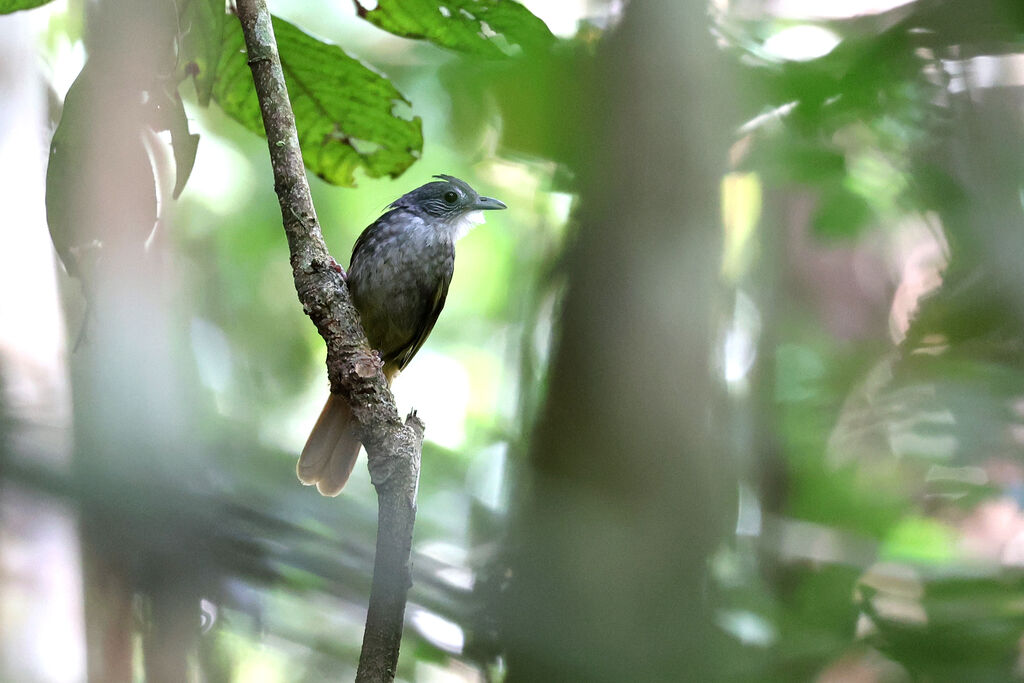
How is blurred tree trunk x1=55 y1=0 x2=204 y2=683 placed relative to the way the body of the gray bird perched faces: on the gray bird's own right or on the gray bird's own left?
on the gray bird's own right

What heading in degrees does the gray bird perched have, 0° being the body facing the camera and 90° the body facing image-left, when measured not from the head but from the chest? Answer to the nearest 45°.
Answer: approximately 315°

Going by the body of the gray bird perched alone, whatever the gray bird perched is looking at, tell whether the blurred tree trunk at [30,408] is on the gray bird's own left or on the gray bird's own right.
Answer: on the gray bird's own right

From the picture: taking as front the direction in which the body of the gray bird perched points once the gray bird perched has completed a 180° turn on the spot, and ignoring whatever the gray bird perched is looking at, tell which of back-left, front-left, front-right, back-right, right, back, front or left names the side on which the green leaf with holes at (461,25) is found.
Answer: back-left
